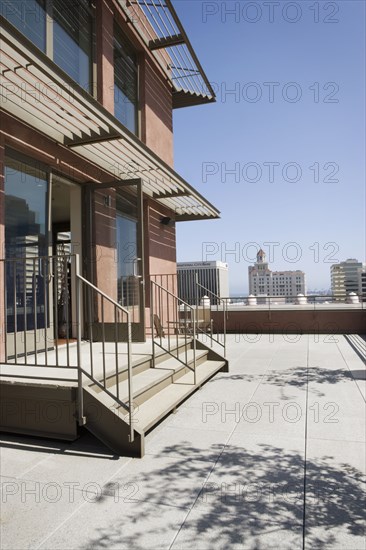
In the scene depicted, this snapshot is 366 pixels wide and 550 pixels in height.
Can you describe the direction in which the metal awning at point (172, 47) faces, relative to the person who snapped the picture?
facing the viewer and to the right of the viewer

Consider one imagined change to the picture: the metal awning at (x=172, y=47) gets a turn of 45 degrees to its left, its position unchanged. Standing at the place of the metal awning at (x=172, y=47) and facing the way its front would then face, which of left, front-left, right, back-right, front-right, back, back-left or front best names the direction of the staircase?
right

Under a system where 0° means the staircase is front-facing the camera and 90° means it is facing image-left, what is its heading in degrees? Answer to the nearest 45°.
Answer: approximately 315°
